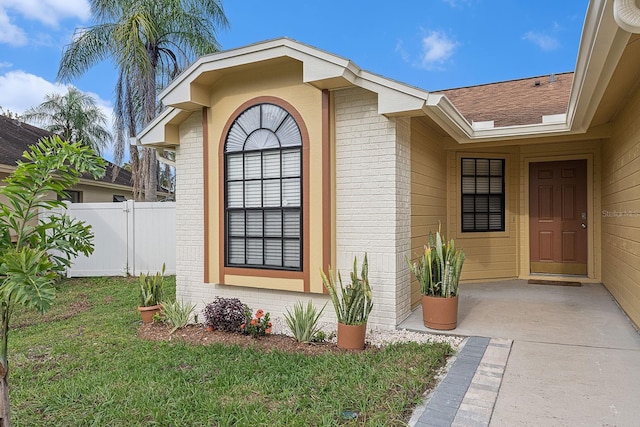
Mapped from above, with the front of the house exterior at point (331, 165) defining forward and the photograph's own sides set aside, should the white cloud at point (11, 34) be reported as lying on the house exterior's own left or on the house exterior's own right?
on the house exterior's own right

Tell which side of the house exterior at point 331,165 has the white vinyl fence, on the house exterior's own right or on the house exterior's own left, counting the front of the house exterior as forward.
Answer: on the house exterior's own right

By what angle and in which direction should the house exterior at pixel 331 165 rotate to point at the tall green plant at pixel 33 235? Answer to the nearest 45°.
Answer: approximately 45° to its right

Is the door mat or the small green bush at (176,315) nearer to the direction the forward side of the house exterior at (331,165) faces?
the small green bush

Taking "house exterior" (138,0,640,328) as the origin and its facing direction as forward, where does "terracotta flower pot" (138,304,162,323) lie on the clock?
The terracotta flower pot is roughly at 3 o'clock from the house exterior.

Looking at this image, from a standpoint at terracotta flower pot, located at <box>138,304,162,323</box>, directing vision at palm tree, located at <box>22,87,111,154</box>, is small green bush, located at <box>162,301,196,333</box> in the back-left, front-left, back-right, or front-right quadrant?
back-right

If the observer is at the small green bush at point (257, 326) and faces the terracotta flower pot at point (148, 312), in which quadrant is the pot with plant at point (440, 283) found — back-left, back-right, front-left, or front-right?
back-right
